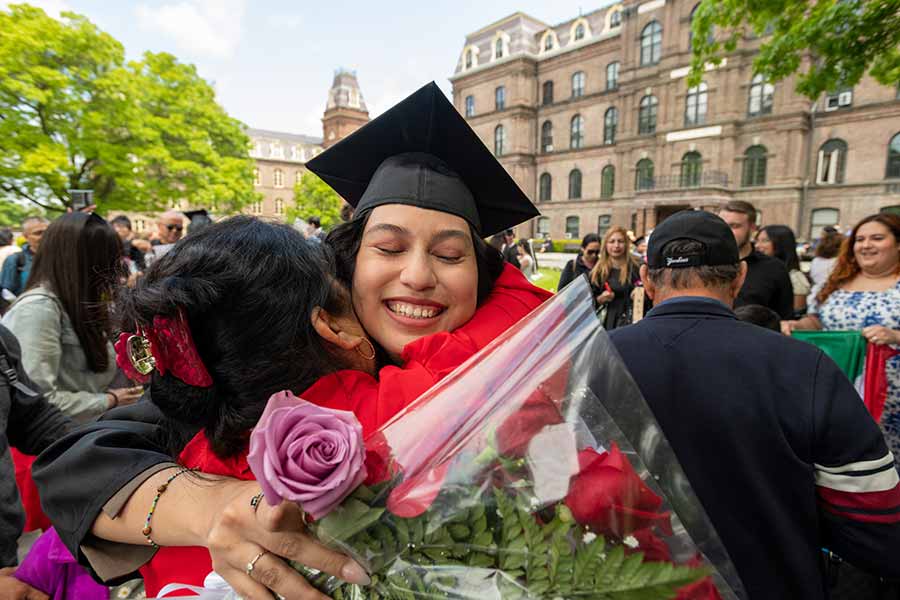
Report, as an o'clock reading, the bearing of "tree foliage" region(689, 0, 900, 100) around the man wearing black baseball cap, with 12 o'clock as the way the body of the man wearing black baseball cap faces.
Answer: The tree foliage is roughly at 12 o'clock from the man wearing black baseball cap.

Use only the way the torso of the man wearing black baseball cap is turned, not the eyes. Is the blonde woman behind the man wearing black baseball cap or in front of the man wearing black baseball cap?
in front

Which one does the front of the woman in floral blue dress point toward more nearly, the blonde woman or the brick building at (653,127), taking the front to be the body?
the blonde woman

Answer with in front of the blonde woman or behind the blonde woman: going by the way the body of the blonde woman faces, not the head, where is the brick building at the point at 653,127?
behind

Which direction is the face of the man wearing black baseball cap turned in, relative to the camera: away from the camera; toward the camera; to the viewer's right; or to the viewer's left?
away from the camera

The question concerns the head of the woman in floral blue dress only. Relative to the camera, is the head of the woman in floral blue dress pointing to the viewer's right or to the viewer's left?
to the viewer's left

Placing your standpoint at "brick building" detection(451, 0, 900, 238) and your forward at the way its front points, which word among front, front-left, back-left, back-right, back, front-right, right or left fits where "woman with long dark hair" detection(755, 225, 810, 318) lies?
front-left

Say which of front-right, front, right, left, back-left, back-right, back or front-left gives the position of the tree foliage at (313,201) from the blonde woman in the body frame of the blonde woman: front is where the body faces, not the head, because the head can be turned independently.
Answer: back-right

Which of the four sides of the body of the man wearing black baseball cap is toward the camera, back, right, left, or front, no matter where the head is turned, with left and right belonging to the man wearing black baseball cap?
back

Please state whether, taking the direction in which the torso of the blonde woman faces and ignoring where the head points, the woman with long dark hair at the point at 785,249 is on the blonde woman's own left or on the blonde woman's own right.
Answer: on the blonde woman's own left

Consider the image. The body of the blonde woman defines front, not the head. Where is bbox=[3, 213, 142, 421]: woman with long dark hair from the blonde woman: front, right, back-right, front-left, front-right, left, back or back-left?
front-right

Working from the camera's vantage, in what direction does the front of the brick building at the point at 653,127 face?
facing the viewer and to the left of the viewer

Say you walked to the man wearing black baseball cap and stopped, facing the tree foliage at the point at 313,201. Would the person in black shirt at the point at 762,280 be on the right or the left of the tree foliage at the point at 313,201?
right

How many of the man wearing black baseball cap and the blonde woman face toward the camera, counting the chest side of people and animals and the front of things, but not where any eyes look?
1
